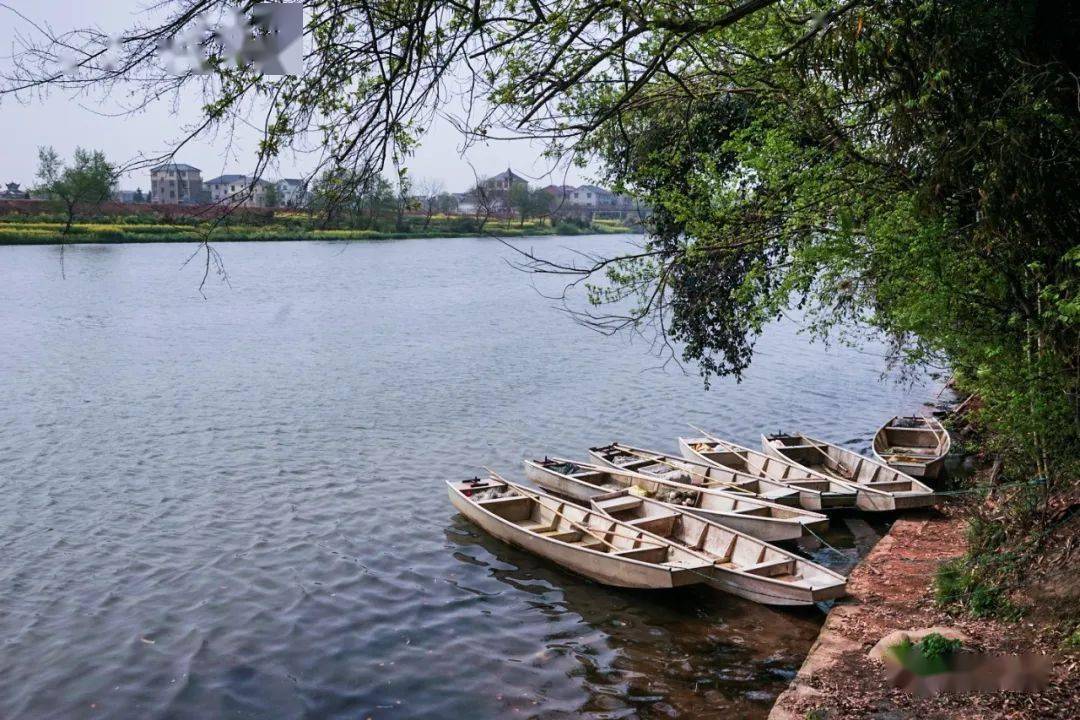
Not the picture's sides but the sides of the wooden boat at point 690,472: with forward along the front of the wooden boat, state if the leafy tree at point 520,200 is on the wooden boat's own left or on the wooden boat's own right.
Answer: on the wooden boat's own right

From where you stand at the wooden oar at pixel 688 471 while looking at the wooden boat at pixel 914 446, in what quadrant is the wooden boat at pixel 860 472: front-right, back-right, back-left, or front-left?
front-right

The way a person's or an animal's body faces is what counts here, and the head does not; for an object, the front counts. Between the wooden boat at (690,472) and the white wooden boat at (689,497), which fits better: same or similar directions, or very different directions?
same or similar directions

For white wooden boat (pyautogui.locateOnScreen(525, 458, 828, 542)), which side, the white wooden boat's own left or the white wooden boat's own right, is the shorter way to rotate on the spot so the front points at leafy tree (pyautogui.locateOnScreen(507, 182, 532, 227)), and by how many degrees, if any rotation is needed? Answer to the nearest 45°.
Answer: approximately 90° to the white wooden boat's own right

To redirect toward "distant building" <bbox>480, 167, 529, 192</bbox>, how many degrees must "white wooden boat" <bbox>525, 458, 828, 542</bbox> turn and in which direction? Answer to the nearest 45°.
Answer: approximately 45° to its right

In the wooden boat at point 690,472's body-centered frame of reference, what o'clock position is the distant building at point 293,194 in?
The distant building is roughly at 2 o'clock from the wooden boat.
